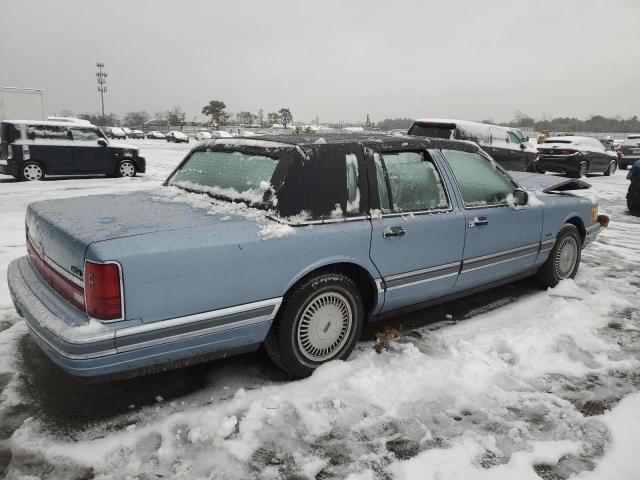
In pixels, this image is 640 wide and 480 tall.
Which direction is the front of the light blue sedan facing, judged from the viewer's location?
facing away from the viewer and to the right of the viewer

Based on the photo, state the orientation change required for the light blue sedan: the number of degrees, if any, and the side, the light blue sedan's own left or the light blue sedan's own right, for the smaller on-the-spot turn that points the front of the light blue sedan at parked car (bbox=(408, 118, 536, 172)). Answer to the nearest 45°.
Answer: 0° — it already faces it

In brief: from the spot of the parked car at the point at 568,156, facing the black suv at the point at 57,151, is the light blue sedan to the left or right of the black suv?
left

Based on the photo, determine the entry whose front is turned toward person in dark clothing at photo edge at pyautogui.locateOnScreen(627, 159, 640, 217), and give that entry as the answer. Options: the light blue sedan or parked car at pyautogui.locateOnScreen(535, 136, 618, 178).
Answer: the light blue sedan

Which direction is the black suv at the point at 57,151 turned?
to the viewer's right

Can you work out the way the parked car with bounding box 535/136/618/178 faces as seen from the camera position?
facing away from the viewer and to the right of the viewer

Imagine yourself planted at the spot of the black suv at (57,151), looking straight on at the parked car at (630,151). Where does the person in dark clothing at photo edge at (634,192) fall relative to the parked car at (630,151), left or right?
right
